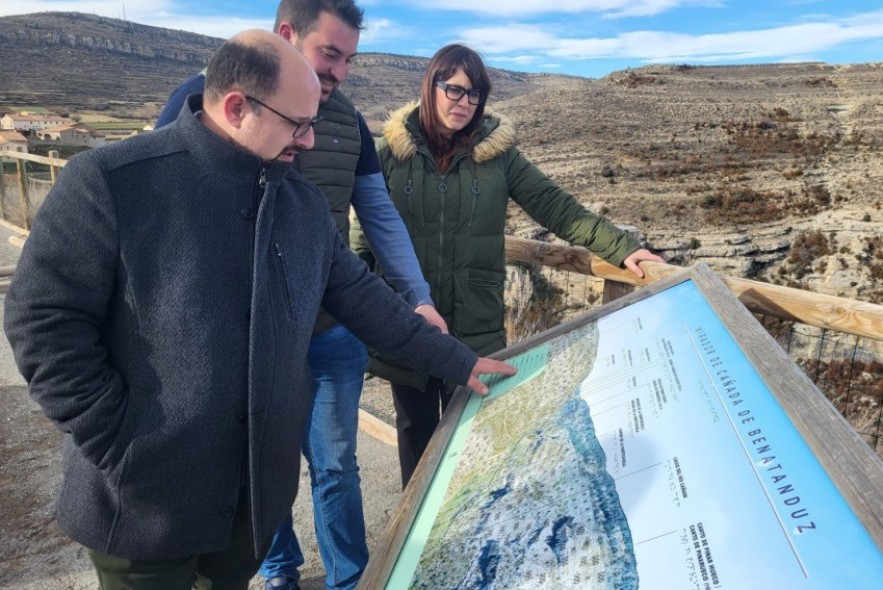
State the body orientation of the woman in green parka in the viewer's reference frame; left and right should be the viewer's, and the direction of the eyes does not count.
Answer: facing the viewer

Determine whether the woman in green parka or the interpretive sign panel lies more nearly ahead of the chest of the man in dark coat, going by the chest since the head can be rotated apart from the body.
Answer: the interpretive sign panel

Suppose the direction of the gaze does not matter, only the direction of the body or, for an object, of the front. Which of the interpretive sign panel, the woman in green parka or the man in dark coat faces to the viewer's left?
the interpretive sign panel

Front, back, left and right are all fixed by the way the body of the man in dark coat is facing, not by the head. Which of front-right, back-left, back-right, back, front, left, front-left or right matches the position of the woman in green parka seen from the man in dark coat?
left

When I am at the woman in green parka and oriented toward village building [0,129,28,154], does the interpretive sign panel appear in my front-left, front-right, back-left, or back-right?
back-left

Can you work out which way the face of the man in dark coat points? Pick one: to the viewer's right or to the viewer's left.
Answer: to the viewer's right

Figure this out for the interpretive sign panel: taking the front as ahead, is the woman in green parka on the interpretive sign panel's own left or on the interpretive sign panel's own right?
on the interpretive sign panel's own right

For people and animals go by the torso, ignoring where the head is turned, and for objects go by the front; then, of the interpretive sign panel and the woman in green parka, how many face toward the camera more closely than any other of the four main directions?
1

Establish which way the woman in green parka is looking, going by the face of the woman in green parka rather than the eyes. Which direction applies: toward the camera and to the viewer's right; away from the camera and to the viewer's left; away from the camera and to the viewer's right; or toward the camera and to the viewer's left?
toward the camera and to the viewer's right

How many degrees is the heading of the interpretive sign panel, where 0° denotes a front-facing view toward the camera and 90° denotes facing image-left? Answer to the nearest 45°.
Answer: approximately 90°

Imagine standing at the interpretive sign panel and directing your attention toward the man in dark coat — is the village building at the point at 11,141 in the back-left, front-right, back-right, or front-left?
front-right

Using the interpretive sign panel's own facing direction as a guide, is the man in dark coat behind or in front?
in front

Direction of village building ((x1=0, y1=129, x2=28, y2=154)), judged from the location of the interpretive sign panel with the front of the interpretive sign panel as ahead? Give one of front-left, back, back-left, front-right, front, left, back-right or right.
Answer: front-right

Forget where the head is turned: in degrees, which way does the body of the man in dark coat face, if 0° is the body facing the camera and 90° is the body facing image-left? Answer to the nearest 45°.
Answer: approximately 315°

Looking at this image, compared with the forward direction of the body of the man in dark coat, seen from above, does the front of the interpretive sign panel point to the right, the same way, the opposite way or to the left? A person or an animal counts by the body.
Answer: the opposite way

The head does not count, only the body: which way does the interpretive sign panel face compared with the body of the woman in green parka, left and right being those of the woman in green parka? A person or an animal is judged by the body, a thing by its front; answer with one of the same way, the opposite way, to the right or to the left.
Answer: to the right

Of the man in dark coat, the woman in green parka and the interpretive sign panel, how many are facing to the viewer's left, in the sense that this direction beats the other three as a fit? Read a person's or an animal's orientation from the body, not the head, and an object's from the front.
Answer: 1
